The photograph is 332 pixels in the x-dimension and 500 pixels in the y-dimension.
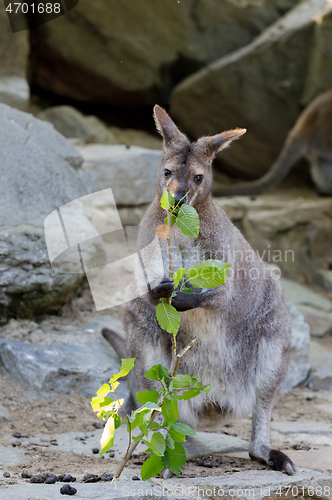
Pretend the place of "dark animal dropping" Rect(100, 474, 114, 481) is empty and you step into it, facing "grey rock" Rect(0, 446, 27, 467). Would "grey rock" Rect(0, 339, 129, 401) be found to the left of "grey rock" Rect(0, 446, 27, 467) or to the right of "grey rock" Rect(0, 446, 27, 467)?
right

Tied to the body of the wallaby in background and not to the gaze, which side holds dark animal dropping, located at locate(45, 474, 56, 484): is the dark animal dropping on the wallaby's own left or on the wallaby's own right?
on the wallaby's own right

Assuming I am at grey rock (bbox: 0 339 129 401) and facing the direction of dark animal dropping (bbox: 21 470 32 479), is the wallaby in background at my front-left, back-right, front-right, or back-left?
back-left

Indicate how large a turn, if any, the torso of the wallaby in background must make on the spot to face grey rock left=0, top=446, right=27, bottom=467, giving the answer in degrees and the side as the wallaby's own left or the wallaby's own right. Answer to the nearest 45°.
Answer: approximately 90° to the wallaby's own right

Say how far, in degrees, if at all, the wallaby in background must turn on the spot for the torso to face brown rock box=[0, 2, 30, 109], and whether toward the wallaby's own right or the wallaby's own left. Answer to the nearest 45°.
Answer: approximately 135° to the wallaby's own right

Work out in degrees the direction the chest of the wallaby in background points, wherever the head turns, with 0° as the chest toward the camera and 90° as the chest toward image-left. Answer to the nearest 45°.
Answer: approximately 270°

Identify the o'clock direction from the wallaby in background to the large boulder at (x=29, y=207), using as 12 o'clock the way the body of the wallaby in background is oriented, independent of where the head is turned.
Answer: The large boulder is roughly at 4 o'clock from the wallaby in background.

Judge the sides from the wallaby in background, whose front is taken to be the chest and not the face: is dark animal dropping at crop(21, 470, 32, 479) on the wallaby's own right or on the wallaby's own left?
on the wallaby's own right
